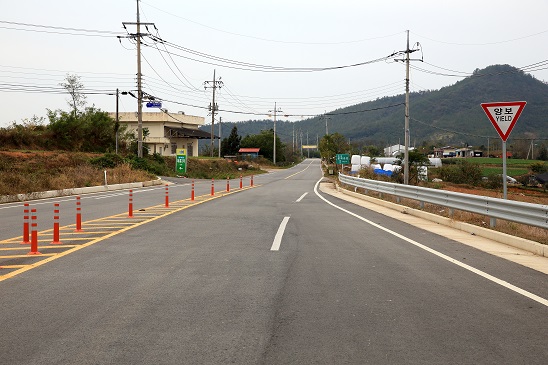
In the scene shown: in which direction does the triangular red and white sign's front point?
toward the camera
